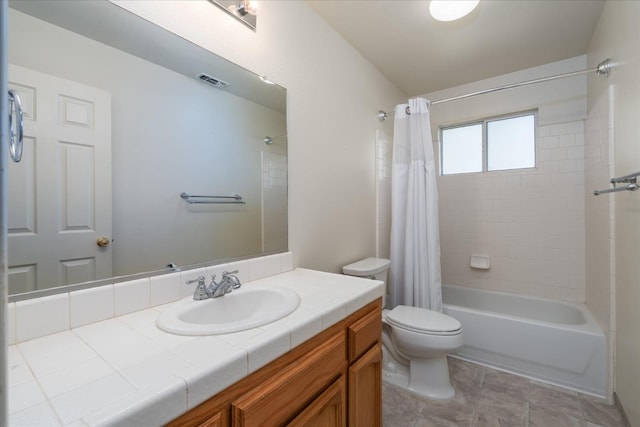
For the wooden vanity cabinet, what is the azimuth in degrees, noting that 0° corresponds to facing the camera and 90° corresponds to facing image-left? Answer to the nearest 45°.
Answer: approximately 315°

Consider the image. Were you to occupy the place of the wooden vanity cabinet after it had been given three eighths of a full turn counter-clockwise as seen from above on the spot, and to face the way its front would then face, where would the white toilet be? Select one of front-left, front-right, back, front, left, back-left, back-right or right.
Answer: front-right

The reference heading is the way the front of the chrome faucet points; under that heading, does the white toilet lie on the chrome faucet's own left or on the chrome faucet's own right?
on the chrome faucet's own left

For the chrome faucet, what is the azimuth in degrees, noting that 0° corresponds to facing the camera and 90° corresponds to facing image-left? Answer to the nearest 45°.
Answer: approximately 315°

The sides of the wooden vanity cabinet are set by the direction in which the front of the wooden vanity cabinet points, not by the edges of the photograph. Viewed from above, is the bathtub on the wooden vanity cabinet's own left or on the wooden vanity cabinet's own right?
on the wooden vanity cabinet's own left

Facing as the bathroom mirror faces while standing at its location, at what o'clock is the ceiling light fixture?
The ceiling light fixture is roughly at 11 o'clock from the bathroom mirror.
